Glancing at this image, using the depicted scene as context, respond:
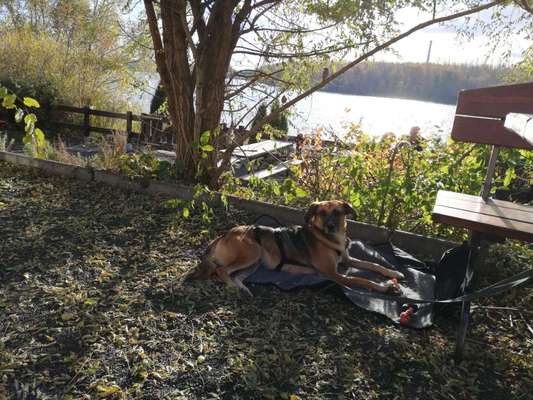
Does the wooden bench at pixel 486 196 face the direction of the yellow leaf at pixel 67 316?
yes

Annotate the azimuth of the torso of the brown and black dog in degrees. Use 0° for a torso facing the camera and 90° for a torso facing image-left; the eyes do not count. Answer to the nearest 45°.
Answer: approximately 270°

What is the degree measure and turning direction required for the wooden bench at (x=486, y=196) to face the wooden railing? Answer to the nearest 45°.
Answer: approximately 90° to its right

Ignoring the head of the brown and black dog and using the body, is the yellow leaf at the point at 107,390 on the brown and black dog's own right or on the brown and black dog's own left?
on the brown and black dog's own right

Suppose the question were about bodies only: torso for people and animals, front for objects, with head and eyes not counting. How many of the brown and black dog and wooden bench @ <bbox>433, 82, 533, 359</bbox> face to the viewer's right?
1

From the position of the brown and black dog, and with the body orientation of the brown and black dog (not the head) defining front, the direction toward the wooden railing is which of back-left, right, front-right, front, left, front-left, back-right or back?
back-left

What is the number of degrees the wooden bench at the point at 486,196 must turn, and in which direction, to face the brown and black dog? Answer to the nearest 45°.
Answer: approximately 45° to its right

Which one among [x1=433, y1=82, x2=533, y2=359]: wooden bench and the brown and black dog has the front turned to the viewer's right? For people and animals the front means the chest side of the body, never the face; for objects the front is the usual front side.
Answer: the brown and black dog

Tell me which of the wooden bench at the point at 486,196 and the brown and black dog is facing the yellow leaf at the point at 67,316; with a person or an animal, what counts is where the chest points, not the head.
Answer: the wooden bench

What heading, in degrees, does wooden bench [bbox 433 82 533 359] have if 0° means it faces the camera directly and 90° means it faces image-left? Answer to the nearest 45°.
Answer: approximately 45°

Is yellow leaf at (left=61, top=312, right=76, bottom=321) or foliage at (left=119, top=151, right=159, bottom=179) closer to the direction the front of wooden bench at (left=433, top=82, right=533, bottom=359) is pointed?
the yellow leaf

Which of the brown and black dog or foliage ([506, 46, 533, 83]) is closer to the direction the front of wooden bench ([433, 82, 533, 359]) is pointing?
the brown and black dog

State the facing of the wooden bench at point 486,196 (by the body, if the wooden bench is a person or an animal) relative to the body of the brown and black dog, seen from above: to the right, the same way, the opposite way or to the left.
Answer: the opposite way
